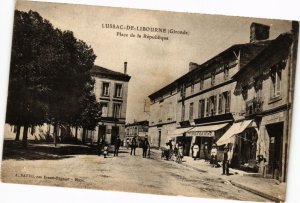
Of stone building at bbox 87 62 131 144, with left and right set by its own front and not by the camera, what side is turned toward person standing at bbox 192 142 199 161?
front

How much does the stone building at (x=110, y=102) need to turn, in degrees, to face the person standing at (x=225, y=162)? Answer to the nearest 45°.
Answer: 0° — it already faces them

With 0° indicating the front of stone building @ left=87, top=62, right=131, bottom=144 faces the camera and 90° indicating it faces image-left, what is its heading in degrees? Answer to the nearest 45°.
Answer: approximately 0°

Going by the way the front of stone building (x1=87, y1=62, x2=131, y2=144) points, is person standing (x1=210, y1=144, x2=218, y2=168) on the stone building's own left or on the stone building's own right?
on the stone building's own left
